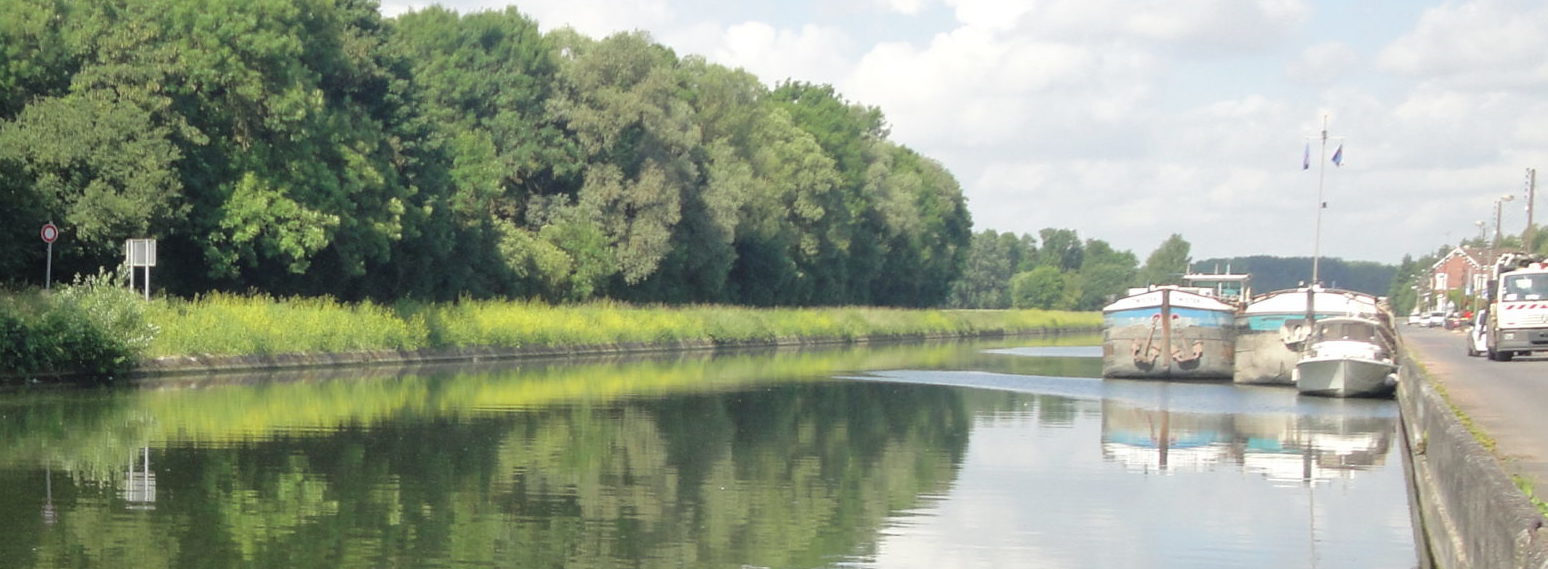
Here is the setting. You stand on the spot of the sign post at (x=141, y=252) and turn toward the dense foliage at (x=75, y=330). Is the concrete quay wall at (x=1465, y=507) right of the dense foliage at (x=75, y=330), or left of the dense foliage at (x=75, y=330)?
left

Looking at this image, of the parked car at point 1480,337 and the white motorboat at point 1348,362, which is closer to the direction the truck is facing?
the white motorboat

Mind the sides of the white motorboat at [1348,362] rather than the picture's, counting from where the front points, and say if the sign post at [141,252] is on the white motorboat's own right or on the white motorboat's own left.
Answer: on the white motorboat's own right

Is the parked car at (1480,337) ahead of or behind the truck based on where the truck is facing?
behind

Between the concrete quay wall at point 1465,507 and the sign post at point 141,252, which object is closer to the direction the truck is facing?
the concrete quay wall

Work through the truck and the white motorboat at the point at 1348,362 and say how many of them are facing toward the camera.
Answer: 2

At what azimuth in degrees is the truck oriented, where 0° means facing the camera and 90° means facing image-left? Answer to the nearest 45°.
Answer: approximately 0°

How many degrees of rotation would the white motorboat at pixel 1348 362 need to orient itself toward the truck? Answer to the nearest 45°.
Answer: approximately 135° to its left

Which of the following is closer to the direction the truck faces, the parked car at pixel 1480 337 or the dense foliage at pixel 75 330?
the dense foliage
